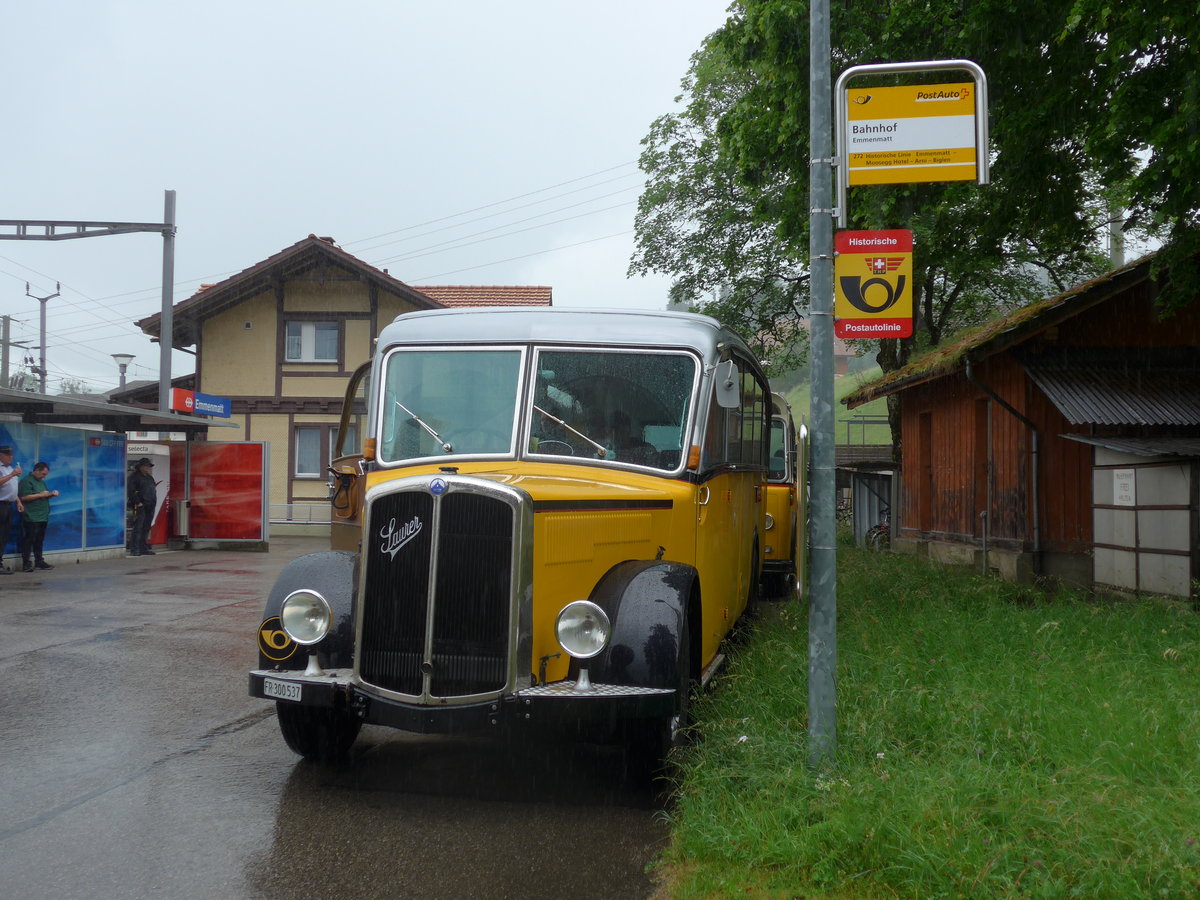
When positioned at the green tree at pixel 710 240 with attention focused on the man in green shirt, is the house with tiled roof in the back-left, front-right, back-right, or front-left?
front-right

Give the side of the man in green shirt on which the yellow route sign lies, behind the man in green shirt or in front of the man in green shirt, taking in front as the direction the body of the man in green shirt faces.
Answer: in front

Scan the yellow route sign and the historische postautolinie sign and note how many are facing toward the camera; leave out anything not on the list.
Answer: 2

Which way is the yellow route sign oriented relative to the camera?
toward the camera

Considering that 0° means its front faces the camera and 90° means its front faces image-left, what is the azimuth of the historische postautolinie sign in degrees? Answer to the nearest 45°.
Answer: approximately 0°

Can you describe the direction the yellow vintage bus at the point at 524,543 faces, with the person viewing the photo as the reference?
facing the viewer and to the left of the viewer

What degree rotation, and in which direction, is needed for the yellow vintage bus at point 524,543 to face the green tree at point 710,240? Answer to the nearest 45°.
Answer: approximately 135° to its right

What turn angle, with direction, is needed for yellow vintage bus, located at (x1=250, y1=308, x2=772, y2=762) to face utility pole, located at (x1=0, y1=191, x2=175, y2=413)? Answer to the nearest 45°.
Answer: approximately 90° to its right
